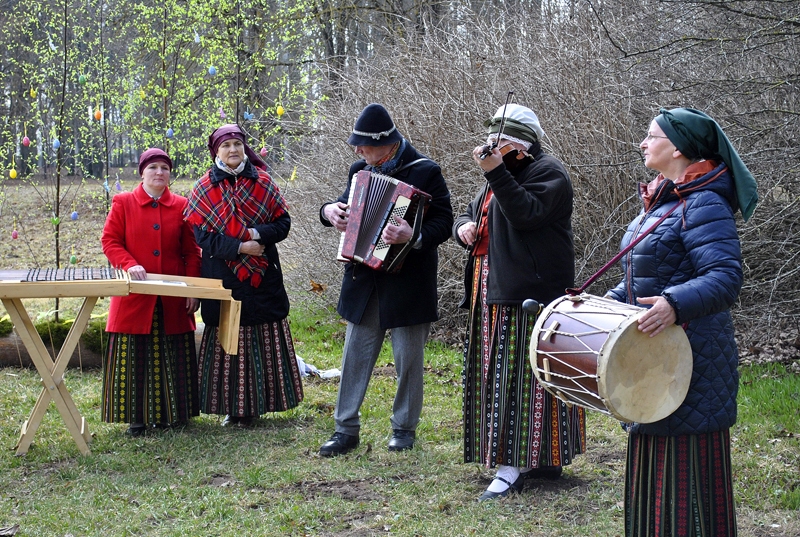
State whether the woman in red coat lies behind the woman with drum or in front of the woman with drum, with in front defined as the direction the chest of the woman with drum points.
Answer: in front

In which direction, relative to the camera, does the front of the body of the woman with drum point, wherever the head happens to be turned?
to the viewer's left

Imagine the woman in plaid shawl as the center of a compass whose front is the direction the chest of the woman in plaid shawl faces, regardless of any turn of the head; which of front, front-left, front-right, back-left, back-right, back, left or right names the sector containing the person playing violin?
front-left

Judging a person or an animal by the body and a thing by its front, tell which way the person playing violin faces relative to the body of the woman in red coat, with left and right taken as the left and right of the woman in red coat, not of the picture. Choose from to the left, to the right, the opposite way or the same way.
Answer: to the right

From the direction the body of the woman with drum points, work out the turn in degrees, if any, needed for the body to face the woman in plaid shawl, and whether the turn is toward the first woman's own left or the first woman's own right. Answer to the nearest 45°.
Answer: approximately 45° to the first woman's own right

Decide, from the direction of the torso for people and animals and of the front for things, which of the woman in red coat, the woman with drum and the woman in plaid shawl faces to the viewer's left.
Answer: the woman with drum

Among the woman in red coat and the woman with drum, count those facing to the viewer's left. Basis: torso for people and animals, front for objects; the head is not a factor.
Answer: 1

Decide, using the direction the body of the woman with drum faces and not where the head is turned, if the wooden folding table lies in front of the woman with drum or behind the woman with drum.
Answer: in front

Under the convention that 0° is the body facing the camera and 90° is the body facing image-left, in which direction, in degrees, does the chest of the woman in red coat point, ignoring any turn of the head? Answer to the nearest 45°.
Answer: approximately 0°
